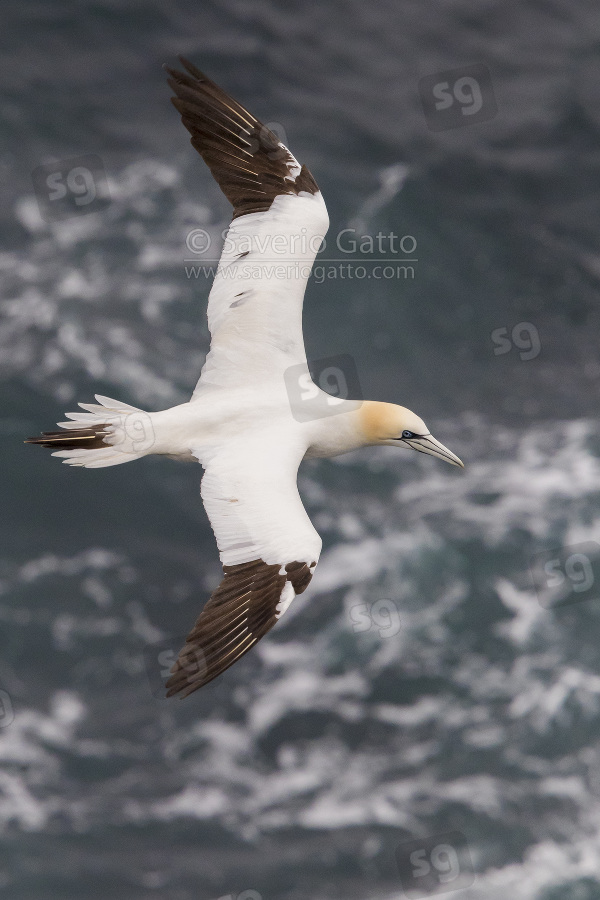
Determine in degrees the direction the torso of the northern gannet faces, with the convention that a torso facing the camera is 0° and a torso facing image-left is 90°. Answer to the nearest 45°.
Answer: approximately 270°
